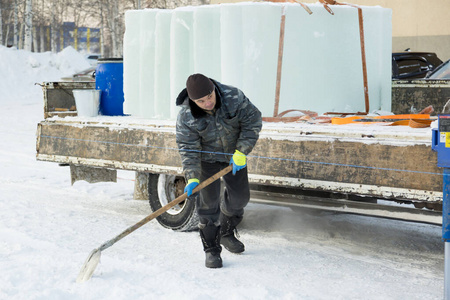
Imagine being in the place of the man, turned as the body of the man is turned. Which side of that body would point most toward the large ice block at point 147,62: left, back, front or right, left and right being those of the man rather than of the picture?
back

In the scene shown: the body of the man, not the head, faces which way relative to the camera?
toward the camera

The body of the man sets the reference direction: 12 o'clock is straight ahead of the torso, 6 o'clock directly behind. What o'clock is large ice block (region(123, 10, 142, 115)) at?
The large ice block is roughly at 5 o'clock from the man.

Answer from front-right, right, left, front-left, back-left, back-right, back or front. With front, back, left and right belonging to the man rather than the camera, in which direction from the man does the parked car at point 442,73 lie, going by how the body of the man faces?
back-left

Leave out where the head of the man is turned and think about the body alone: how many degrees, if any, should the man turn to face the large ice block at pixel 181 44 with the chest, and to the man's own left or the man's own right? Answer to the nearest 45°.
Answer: approximately 180°

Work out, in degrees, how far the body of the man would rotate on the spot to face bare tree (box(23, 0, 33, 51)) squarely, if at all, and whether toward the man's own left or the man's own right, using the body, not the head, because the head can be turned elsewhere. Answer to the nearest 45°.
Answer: approximately 180°

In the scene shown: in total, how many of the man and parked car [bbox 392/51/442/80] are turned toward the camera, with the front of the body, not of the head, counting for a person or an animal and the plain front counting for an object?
1
